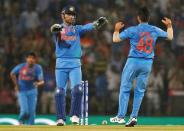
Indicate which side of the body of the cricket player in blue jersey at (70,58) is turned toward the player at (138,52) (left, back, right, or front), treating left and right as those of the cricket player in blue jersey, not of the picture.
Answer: left

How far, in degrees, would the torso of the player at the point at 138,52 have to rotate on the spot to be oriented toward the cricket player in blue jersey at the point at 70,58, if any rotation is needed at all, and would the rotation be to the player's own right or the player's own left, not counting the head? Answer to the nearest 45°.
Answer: approximately 90° to the player's own left

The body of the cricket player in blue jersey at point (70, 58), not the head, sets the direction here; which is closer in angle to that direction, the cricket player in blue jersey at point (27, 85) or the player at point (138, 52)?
the player

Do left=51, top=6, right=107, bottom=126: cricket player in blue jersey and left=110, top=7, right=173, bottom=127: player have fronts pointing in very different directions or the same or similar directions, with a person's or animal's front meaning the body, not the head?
very different directions

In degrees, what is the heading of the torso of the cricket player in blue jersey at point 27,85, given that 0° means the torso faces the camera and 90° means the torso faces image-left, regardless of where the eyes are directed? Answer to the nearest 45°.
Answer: approximately 0°

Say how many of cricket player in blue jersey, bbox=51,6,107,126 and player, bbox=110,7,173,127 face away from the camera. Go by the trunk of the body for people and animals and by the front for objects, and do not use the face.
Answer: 1

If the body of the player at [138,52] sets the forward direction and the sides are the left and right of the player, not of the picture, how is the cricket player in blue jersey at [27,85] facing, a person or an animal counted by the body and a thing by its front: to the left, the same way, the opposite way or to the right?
the opposite way

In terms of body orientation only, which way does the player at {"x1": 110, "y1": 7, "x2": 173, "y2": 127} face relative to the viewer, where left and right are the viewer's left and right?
facing away from the viewer

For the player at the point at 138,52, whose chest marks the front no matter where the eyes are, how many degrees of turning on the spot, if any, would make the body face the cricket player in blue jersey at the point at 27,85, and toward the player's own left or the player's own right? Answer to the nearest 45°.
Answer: approximately 45° to the player's own left
